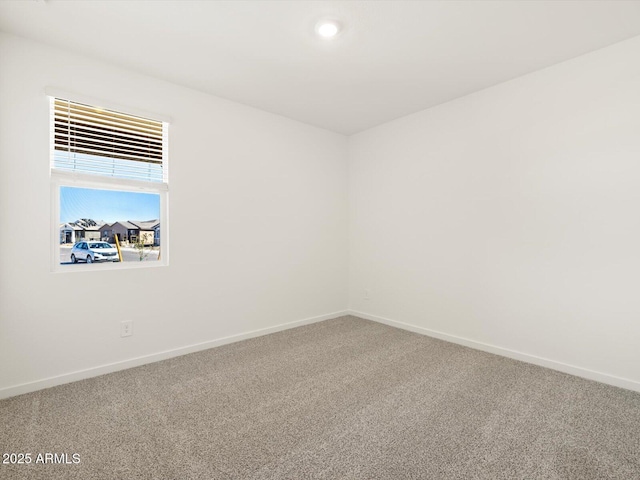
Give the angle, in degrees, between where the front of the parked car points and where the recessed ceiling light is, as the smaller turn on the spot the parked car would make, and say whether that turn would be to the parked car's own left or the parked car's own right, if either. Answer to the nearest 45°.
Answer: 0° — it already faces it
